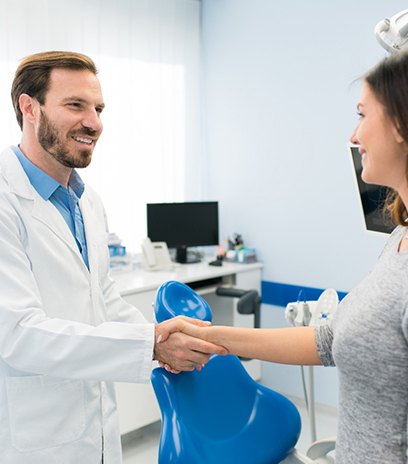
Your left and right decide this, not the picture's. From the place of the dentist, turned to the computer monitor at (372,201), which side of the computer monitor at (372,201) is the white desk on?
left

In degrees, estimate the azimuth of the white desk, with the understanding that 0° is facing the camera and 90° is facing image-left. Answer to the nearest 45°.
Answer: approximately 315°

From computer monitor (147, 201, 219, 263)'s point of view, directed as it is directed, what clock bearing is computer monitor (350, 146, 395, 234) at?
computer monitor (350, 146, 395, 234) is roughly at 11 o'clock from computer monitor (147, 201, 219, 263).

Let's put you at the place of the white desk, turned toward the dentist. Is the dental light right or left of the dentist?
left

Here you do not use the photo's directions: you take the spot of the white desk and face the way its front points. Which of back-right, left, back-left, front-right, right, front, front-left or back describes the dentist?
front-right

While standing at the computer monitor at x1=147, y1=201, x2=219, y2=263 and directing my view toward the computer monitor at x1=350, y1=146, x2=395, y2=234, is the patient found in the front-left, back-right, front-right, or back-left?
front-right

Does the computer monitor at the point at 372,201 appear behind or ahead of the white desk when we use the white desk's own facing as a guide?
ahead

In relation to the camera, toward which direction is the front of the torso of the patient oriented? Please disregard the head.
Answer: to the viewer's left

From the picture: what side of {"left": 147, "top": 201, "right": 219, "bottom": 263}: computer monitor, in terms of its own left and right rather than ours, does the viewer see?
front

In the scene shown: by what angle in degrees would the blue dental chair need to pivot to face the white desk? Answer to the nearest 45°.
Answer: approximately 135° to its left

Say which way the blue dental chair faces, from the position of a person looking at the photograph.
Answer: facing the viewer and to the right of the viewer

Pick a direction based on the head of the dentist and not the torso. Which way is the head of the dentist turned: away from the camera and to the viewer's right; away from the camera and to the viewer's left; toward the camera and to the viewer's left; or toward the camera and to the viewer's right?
toward the camera and to the viewer's right

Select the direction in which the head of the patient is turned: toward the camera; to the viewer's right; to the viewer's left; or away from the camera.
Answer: to the viewer's left

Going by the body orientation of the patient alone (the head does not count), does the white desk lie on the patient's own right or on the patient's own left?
on the patient's own right

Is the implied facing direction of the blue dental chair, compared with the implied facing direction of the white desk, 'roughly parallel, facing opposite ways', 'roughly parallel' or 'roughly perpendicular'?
roughly parallel
